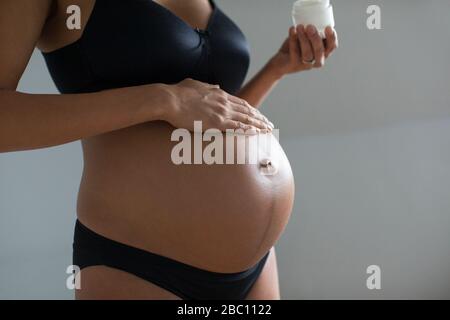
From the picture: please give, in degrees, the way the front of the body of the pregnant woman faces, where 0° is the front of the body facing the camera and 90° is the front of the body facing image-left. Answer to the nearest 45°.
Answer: approximately 315°
